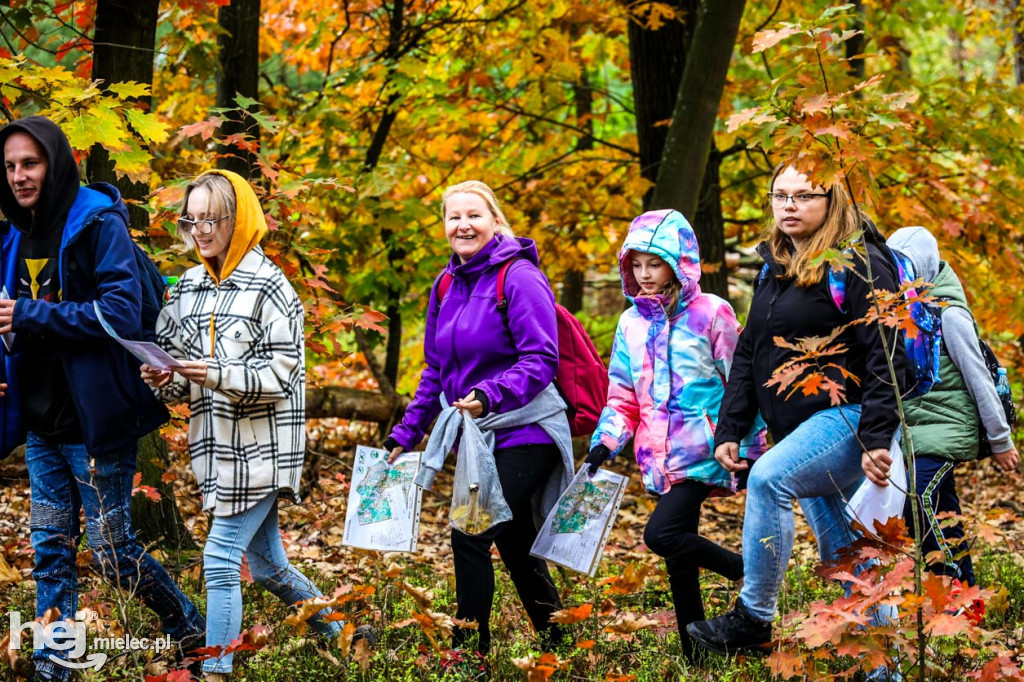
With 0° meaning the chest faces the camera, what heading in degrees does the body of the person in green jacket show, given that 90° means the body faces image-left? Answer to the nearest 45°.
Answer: approximately 90°

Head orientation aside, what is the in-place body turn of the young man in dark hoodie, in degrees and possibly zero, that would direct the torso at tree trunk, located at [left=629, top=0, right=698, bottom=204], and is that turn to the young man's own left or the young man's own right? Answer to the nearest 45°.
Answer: approximately 180°

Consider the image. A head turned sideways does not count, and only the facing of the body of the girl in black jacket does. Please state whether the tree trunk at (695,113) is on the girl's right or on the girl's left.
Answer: on the girl's right

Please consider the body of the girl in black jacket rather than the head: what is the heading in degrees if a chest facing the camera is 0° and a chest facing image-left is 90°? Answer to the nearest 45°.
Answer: approximately 45°

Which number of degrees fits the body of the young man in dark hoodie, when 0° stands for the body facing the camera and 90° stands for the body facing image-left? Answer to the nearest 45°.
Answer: approximately 45°

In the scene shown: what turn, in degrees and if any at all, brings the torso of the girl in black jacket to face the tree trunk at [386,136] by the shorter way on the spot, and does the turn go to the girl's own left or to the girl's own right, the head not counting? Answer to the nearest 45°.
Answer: approximately 90° to the girl's own right

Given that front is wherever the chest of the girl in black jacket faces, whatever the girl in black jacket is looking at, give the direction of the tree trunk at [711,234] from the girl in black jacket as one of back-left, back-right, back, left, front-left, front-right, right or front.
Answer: back-right

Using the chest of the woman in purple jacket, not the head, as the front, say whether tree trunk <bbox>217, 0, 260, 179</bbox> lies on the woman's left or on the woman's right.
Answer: on the woman's right

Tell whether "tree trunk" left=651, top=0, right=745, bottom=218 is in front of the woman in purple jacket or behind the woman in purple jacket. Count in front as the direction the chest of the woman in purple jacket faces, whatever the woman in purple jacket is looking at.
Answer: behind

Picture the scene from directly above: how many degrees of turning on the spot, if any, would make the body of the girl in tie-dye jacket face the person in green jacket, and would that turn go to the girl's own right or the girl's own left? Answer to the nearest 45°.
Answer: approximately 135° to the girl's own left

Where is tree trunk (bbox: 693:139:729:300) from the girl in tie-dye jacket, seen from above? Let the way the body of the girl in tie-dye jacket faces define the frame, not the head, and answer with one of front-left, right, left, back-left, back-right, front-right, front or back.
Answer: back-right

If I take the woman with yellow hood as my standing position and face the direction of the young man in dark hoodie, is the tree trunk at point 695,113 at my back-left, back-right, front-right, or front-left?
back-right
